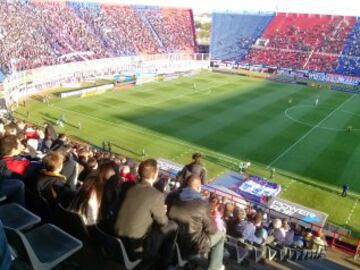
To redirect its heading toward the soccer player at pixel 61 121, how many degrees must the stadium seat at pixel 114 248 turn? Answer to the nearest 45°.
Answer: approximately 45° to its left

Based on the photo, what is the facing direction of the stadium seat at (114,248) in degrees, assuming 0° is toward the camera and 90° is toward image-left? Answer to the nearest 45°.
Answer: approximately 225°

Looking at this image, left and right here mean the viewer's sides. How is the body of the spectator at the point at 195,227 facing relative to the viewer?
facing away from the viewer and to the right of the viewer

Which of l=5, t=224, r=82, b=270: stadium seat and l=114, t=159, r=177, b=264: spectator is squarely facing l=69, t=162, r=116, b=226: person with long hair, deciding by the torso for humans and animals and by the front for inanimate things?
the stadium seat

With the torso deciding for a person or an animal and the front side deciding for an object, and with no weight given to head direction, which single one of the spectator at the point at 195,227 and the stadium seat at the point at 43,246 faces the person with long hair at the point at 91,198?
the stadium seat

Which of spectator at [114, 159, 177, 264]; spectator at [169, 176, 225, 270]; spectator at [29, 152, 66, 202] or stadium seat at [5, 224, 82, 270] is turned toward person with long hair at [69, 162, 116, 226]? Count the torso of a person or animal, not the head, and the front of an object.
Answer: the stadium seat

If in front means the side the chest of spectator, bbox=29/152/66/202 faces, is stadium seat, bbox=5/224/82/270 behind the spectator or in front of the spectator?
behind

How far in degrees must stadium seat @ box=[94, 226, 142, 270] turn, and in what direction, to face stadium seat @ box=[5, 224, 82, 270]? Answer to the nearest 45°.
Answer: approximately 135° to its left
